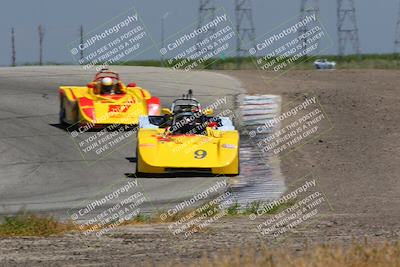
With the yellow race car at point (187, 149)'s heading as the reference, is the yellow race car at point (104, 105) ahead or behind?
behind

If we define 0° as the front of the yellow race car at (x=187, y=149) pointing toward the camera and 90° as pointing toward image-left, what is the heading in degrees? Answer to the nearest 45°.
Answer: approximately 0°

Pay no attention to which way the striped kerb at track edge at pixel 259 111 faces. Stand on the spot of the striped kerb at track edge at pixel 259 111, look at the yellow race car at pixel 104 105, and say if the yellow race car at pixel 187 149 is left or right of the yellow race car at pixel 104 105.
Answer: left

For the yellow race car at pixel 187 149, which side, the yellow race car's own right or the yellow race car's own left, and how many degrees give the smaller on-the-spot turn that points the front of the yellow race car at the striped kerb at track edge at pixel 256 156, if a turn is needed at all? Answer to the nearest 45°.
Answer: approximately 135° to the yellow race car's own left

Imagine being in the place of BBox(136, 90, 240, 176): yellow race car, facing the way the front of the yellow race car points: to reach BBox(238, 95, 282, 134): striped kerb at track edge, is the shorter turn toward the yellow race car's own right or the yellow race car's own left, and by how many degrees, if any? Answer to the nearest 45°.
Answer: approximately 180°
